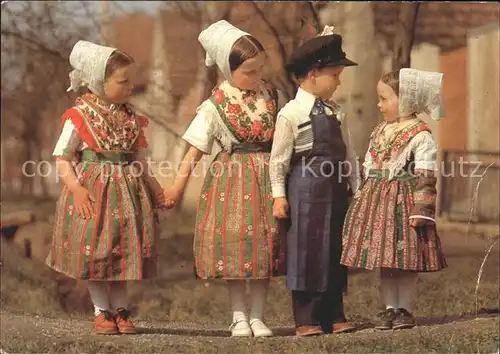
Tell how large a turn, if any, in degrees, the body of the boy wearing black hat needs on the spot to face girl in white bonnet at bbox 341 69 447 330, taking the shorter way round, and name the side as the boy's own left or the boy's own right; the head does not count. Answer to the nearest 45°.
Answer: approximately 45° to the boy's own left

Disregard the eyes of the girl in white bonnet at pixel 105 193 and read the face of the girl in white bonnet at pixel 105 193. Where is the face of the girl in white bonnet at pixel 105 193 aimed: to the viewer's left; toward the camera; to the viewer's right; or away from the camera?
to the viewer's right

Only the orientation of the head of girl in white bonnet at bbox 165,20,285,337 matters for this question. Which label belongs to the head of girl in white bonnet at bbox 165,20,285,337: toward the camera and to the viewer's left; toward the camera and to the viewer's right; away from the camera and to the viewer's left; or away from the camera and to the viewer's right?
toward the camera and to the viewer's right

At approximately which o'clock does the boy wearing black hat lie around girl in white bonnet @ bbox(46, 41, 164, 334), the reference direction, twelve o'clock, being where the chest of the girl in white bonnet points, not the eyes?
The boy wearing black hat is roughly at 11 o'clock from the girl in white bonnet.

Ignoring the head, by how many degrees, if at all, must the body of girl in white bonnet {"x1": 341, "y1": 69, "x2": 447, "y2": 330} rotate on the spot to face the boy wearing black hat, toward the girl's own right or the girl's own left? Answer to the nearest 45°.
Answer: approximately 45° to the girl's own right

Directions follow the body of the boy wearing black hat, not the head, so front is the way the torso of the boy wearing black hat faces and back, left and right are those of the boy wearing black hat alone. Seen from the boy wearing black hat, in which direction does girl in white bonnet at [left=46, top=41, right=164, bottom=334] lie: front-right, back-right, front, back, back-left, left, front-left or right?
back-right

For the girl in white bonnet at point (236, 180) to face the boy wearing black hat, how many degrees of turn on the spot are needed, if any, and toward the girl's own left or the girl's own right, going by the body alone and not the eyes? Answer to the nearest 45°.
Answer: approximately 45° to the girl's own left

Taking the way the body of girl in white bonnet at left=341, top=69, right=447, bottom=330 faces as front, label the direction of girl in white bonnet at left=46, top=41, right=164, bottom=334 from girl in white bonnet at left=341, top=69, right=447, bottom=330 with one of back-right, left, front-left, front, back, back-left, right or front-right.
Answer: front-right

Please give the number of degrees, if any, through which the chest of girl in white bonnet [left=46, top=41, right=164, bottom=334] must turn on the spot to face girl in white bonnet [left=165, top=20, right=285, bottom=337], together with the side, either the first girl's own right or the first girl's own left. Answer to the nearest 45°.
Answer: approximately 45° to the first girl's own left
